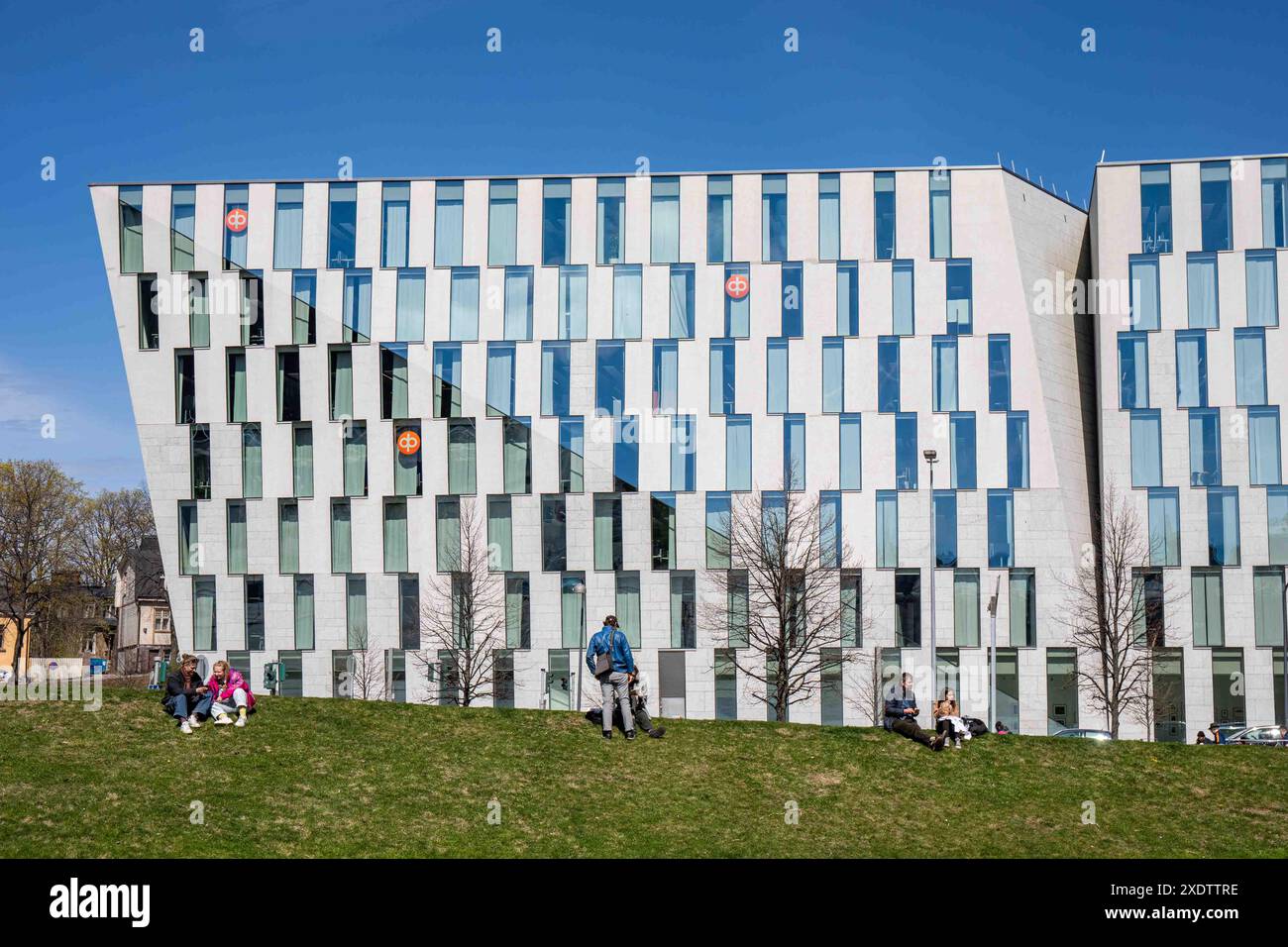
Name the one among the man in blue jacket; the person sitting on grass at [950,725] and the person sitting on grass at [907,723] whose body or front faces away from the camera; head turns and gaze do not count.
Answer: the man in blue jacket

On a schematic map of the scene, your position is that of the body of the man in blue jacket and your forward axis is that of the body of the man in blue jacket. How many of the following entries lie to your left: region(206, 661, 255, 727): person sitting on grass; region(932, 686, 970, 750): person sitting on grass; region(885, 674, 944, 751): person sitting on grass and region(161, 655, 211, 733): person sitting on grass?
2

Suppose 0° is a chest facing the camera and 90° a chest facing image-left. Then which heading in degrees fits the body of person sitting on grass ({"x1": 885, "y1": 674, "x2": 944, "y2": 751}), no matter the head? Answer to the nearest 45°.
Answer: approximately 315°

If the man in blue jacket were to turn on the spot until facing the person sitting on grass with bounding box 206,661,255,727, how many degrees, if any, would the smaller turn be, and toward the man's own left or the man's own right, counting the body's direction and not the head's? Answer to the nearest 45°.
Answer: approximately 90° to the man's own left

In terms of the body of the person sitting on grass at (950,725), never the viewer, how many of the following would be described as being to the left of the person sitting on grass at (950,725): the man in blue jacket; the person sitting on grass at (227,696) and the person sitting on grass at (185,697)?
0

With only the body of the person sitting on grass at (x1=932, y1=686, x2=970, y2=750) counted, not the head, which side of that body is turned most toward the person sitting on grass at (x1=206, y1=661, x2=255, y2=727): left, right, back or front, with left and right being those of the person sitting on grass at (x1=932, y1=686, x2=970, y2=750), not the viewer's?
right

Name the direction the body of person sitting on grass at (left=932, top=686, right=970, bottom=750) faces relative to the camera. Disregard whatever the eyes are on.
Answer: toward the camera

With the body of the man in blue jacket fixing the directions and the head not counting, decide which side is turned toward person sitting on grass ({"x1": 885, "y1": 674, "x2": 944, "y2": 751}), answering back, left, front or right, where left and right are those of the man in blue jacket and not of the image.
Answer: right

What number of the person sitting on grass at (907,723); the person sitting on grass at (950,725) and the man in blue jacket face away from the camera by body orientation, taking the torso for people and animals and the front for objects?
1

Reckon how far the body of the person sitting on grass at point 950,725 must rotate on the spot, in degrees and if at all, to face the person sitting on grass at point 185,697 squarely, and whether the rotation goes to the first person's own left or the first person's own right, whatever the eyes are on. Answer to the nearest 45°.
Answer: approximately 90° to the first person's own right

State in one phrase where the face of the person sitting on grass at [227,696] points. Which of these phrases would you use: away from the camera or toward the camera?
toward the camera

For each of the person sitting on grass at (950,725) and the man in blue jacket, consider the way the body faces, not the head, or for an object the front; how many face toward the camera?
1

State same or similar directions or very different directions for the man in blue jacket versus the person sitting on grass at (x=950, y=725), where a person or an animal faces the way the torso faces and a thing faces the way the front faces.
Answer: very different directions

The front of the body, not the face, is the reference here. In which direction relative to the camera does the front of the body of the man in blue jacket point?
away from the camera

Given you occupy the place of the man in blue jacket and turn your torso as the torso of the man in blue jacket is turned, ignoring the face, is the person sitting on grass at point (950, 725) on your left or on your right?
on your right

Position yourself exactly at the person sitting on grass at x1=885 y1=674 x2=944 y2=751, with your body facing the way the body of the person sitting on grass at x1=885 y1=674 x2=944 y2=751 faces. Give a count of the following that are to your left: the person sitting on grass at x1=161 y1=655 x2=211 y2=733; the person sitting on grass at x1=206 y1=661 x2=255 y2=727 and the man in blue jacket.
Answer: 0
